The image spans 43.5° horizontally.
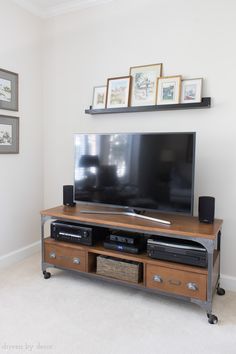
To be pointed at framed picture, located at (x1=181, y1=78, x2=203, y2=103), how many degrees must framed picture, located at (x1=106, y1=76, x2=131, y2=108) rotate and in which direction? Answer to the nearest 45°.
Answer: approximately 90° to its left
